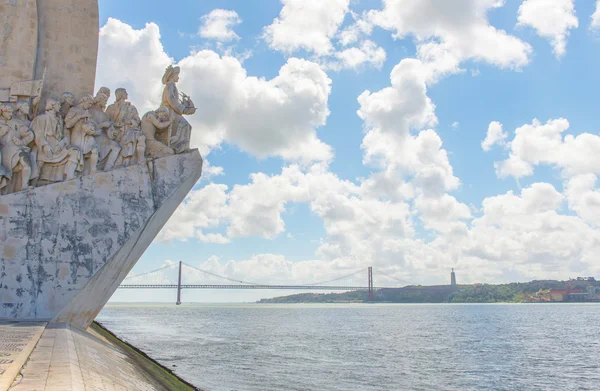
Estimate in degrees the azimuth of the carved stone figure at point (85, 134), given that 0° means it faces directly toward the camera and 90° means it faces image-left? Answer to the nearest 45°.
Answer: approximately 315°
